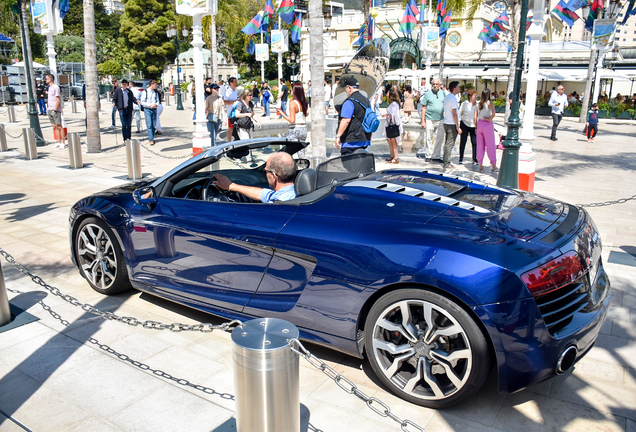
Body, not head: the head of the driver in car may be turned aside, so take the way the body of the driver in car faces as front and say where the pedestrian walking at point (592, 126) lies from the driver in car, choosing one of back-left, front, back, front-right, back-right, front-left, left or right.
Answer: right

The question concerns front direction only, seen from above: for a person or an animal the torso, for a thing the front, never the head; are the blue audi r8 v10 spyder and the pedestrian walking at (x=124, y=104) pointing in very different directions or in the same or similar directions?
very different directions

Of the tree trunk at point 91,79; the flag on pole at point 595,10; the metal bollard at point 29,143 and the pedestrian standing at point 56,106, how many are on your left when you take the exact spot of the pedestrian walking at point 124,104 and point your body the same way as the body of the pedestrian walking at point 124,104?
1

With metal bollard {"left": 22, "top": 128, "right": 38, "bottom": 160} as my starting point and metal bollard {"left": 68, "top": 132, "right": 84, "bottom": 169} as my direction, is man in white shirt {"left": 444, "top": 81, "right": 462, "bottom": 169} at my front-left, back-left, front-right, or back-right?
front-left

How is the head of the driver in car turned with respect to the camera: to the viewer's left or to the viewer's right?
to the viewer's left

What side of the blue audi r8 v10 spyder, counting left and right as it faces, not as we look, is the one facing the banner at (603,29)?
right

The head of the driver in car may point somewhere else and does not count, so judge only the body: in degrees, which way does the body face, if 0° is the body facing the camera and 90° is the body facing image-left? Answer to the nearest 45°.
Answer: approximately 135°

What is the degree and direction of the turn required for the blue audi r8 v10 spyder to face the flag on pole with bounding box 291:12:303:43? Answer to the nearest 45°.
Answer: approximately 45° to its right

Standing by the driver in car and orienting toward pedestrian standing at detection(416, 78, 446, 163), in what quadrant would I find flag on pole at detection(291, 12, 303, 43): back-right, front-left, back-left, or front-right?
front-left

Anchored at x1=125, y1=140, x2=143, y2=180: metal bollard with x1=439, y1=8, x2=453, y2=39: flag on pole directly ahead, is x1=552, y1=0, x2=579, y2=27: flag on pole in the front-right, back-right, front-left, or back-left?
front-right

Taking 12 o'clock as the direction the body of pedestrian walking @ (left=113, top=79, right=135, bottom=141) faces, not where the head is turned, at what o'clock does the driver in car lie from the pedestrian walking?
The driver in car is roughly at 12 o'clock from the pedestrian walking.

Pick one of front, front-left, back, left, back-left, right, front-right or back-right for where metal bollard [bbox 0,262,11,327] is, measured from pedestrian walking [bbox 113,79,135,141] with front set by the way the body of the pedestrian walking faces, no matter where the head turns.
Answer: front

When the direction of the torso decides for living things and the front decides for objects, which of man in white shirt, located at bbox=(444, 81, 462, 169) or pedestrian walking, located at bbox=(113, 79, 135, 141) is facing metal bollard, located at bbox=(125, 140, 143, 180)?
the pedestrian walking

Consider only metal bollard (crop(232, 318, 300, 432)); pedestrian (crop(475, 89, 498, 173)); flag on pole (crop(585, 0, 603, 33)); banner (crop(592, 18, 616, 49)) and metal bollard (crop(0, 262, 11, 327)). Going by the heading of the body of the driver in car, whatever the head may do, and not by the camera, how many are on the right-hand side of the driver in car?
3

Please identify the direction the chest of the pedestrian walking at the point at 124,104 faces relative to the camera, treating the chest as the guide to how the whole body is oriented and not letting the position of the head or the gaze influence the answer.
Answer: toward the camera
